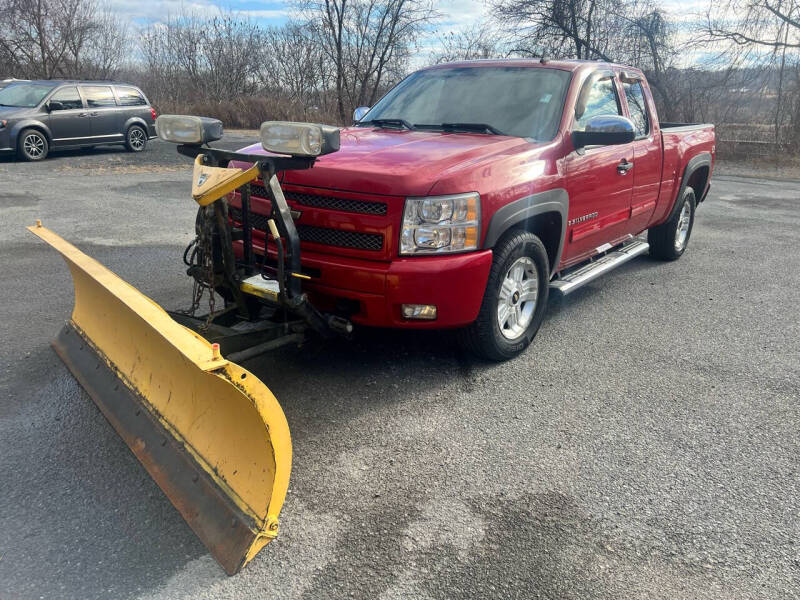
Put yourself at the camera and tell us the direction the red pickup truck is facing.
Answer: facing the viewer and to the left of the viewer

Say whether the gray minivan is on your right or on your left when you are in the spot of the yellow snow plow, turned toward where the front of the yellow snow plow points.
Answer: on your right

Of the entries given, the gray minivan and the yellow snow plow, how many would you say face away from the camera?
0

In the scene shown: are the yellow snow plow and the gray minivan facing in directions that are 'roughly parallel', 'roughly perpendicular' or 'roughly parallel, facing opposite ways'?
roughly parallel

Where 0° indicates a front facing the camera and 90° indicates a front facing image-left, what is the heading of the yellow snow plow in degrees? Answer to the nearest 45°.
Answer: approximately 45°

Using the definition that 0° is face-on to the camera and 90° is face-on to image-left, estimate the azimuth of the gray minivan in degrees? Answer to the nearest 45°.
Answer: approximately 45°

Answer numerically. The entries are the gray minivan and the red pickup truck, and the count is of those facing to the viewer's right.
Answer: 0

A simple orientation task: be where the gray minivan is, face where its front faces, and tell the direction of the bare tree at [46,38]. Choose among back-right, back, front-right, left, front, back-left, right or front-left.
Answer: back-right

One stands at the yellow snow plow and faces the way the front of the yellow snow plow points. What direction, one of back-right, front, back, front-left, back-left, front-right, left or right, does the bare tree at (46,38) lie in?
back-right
